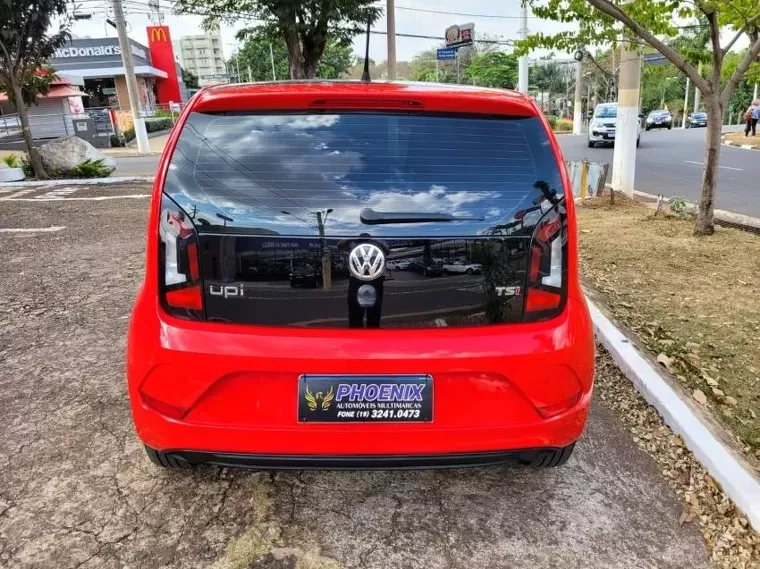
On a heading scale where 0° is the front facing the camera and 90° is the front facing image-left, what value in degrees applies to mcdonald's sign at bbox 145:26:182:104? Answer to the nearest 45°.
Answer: approximately 0°

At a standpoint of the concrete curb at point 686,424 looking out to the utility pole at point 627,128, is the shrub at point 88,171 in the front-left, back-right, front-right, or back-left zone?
front-left

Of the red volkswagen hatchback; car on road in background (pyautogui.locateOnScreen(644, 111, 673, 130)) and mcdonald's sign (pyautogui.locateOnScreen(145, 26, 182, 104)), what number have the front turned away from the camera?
1

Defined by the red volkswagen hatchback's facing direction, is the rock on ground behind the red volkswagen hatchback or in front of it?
in front

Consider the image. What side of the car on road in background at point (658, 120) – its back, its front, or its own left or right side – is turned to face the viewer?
front

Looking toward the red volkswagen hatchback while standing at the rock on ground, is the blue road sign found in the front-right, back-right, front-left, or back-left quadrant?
back-left

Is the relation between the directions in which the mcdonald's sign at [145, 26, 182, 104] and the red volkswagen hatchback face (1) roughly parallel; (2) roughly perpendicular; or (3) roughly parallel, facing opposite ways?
roughly parallel, facing opposite ways

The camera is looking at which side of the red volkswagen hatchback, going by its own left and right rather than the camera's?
back

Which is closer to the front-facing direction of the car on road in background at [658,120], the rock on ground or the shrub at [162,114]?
the rock on ground

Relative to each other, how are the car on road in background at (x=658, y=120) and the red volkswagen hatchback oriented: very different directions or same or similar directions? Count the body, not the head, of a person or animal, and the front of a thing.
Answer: very different directions

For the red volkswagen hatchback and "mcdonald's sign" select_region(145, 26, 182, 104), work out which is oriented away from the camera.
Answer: the red volkswagen hatchback

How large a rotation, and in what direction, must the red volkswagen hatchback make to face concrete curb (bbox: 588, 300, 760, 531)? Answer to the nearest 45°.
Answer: approximately 90° to its right

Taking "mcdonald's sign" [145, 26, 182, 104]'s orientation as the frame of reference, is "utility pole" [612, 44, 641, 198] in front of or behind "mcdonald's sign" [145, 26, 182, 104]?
in front

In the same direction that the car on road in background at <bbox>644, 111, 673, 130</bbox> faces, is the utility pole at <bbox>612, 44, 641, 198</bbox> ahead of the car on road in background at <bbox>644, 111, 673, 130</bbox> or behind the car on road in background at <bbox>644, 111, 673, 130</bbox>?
ahead

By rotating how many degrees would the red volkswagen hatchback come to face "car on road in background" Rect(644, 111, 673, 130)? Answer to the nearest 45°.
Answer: approximately 45° to its right

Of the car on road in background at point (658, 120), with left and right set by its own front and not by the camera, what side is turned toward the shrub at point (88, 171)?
front

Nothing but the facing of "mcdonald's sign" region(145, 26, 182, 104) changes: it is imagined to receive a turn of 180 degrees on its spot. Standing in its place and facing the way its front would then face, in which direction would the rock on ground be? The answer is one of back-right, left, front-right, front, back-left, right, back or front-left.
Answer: back

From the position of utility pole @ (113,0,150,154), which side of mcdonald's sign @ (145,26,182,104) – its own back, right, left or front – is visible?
front

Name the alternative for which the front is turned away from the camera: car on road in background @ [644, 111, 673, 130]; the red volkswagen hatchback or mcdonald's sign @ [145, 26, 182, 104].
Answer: the red volkswagen hatchback

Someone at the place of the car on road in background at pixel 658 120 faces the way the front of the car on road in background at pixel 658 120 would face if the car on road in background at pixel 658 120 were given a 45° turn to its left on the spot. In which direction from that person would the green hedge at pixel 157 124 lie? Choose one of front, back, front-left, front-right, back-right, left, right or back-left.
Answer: right
